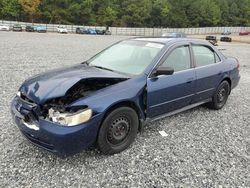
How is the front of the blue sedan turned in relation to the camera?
facing the viewer and to the left of the viewer
